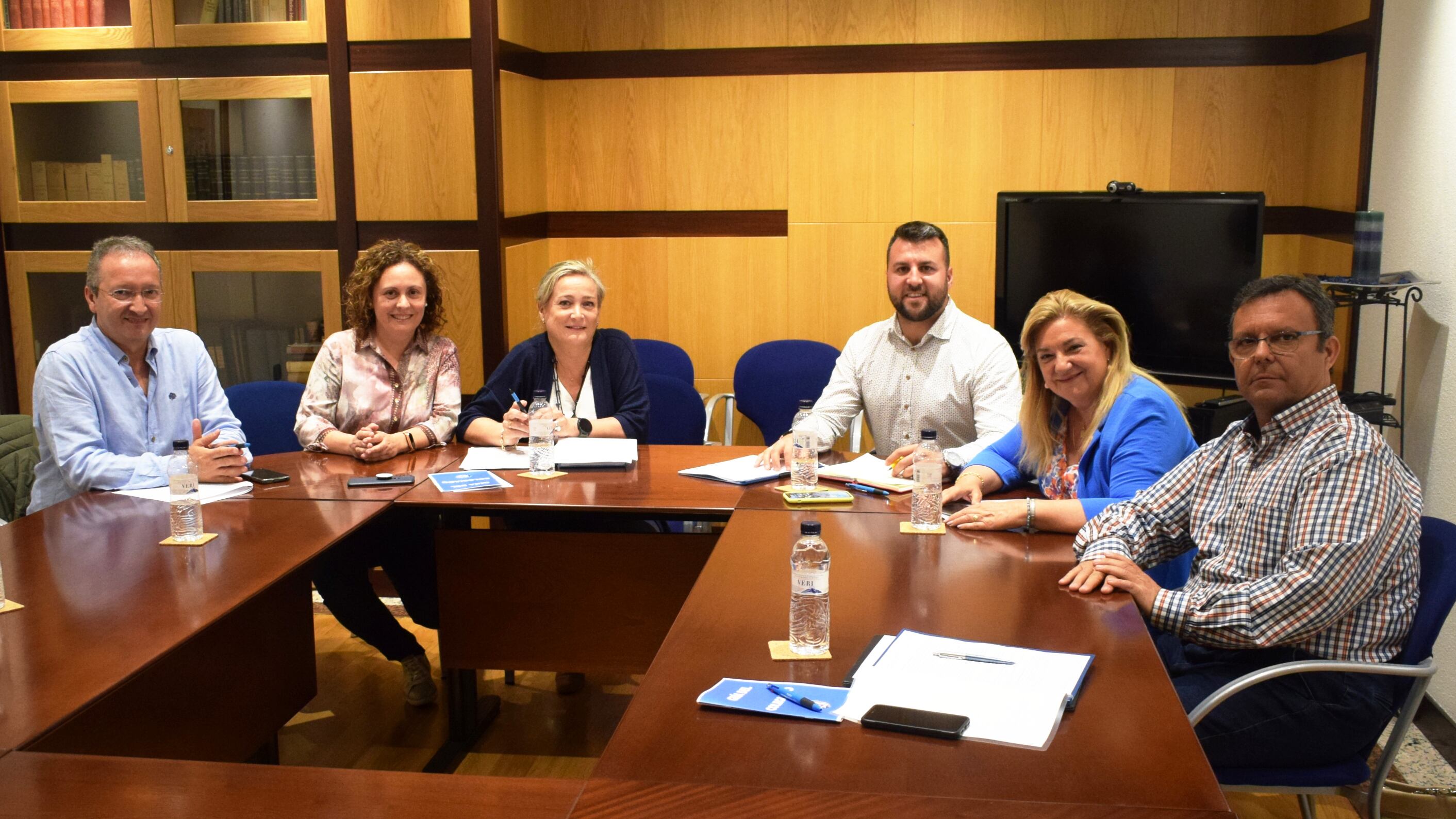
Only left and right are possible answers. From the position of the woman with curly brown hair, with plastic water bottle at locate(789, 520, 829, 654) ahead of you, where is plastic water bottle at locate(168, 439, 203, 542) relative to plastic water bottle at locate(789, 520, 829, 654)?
right

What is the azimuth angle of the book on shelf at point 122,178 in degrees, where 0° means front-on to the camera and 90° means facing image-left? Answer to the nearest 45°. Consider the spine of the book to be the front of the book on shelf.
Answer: approximately 0°

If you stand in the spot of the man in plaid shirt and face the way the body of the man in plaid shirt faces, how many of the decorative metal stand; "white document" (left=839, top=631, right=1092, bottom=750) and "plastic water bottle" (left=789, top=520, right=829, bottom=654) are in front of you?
2

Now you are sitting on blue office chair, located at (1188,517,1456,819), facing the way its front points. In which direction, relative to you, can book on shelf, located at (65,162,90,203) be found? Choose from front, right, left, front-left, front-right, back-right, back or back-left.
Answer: front

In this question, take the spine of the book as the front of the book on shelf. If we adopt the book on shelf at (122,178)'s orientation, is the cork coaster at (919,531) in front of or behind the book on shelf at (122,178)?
in front

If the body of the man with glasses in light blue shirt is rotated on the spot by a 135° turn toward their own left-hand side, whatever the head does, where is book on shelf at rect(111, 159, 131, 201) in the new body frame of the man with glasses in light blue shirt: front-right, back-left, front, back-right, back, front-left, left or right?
front

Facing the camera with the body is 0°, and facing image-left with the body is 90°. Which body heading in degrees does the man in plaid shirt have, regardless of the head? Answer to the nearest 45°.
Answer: approximately 45°

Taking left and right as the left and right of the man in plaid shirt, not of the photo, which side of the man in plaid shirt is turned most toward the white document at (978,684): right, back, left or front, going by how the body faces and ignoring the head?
front

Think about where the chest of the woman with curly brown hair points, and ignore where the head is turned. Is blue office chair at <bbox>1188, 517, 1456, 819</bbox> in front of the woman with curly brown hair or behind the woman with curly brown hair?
in front

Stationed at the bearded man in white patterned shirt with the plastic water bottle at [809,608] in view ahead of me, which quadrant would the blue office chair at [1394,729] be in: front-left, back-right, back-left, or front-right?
front-left

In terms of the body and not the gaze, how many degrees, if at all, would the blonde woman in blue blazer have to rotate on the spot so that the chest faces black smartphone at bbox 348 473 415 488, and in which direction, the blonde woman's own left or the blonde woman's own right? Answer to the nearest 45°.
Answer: approximately 45° to the blonde woman's own right

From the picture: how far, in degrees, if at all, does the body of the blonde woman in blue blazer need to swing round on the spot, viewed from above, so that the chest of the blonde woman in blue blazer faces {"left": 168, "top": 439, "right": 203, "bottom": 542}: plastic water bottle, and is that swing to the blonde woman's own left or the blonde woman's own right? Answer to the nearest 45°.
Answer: approximately 45° to the blonde woman's own right

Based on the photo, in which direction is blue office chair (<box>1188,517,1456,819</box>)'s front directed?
to the viewer's left
